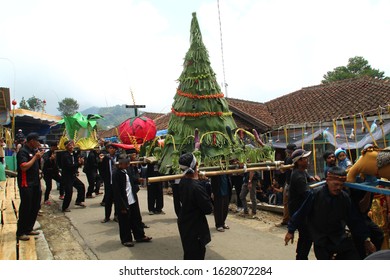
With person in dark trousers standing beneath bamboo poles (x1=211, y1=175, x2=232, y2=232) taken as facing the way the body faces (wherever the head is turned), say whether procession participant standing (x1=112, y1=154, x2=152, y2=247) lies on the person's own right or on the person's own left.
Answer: on the person's own right

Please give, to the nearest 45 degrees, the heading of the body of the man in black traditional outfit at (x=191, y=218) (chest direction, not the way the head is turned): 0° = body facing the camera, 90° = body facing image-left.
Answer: approximately 225°

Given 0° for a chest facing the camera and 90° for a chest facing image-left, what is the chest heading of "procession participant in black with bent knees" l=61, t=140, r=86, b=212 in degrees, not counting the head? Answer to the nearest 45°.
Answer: approximately 315°

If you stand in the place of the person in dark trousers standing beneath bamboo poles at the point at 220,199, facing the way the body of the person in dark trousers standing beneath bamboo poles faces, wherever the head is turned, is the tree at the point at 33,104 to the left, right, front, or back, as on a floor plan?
back

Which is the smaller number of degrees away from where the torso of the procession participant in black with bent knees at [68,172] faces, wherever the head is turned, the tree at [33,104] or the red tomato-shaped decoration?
the red tomato-shaped decoration

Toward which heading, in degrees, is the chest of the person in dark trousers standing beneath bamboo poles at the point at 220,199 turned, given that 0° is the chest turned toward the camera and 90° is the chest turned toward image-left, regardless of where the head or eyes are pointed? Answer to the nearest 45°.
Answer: approximately 315°
